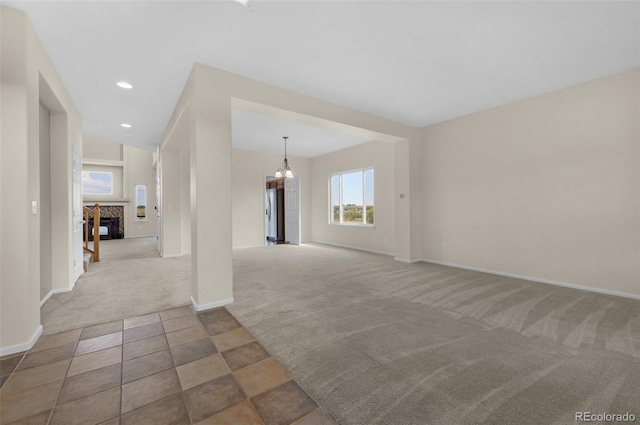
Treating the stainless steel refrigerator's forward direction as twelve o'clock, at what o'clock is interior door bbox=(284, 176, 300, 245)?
The interior door is roughly at 10 o'clock from the stainless steel refrigerator.

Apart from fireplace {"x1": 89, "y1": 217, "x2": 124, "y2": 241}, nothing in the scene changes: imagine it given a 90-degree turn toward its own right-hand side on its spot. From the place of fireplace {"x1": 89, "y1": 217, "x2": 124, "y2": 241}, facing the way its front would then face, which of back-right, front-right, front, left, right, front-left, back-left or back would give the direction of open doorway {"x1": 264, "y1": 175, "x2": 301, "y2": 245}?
back-left

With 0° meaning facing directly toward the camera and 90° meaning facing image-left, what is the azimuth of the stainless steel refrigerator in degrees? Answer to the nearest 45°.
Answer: approximately 45°

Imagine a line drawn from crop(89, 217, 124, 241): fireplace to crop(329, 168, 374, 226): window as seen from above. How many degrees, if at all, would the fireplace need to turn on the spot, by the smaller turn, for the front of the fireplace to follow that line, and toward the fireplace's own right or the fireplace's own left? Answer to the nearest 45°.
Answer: approximately 45° to the fireplace's own left

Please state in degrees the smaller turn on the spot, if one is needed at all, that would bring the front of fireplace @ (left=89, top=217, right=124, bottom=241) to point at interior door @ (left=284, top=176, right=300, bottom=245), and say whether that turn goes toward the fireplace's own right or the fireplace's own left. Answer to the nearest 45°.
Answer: approximately 45° to the fireplace's own left

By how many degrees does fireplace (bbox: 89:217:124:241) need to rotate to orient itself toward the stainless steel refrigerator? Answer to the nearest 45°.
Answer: approximately 45° to its left

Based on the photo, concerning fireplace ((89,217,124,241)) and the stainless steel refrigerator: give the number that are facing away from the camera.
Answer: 0

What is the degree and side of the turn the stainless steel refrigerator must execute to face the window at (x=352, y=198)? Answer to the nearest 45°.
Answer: approximately 90° to its left

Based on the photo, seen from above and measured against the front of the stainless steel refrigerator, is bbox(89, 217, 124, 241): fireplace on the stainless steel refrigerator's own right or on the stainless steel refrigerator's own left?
on the stainless steel refrigerator's own right

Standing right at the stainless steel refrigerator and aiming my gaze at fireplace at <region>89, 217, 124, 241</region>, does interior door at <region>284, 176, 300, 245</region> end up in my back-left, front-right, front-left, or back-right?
back-left

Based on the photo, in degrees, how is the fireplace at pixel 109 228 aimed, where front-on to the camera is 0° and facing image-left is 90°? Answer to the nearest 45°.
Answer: approximately 0°
